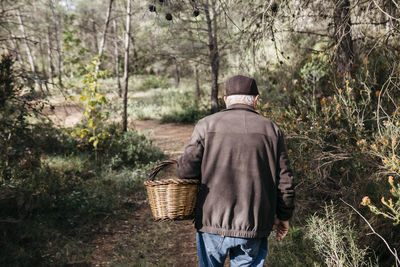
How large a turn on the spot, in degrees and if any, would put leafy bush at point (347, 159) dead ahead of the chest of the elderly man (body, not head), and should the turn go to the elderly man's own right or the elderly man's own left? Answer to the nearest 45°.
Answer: approximately 45° to the elderly man's own right

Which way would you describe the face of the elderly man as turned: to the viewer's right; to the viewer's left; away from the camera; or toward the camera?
away from the camera

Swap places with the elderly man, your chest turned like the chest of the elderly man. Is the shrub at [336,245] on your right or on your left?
on your right

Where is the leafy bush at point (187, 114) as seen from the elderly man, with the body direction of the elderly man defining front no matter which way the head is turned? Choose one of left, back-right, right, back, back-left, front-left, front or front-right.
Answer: front

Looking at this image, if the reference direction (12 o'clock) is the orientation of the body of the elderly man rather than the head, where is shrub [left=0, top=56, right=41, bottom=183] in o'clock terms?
The shrub is roughly at 10 o'clock from the elderly man.

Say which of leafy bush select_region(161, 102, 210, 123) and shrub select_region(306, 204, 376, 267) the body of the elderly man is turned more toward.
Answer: the leafy bush

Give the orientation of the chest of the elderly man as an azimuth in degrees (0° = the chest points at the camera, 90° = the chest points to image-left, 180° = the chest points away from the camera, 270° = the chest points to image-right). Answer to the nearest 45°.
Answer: approximately 180°

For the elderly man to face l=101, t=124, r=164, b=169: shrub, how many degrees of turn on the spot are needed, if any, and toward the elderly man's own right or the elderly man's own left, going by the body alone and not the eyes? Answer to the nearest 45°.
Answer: approximately 45° to the elderly man's own left

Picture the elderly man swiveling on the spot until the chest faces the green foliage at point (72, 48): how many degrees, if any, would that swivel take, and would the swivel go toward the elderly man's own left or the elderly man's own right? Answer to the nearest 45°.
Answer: approximately 45° to the elderly man's own left
